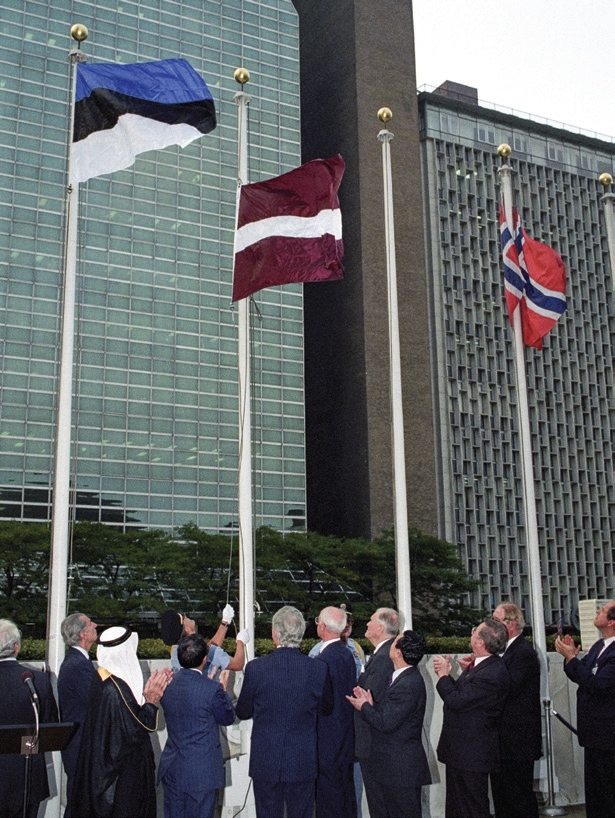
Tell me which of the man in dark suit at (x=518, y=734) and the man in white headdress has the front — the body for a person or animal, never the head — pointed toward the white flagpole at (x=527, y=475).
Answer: the man in white headdress

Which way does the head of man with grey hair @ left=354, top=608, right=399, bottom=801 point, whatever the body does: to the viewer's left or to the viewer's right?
to the viewer's left

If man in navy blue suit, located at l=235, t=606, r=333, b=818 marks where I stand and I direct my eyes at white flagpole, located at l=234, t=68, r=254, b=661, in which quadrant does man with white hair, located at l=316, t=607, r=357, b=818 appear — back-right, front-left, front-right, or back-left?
front-right

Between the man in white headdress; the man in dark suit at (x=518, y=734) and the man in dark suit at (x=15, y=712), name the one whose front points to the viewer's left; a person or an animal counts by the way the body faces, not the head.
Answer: the man in dark suit at (x=518, y=734)

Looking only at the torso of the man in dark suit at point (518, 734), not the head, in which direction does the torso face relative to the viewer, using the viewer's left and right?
facing to the left of the viewer

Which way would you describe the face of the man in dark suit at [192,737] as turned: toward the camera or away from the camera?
away from the camera

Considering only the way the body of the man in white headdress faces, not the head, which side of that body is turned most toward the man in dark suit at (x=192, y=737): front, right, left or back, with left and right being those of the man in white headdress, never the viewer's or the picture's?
front

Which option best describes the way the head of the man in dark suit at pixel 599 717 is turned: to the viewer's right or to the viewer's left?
to the viewer's left

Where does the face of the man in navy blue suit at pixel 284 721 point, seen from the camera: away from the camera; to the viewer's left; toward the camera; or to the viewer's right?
away from the camera

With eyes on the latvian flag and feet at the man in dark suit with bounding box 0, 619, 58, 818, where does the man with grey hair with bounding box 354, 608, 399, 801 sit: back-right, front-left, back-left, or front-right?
front-right

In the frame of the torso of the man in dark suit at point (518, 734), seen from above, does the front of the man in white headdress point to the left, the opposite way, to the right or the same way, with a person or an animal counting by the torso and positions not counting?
to the right

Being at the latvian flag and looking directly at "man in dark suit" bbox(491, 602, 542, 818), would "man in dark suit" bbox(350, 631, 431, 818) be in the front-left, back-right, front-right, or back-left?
front-right

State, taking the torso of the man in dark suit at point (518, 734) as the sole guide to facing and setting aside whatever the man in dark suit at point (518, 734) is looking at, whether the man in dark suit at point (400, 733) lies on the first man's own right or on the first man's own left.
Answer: on the first man's own left

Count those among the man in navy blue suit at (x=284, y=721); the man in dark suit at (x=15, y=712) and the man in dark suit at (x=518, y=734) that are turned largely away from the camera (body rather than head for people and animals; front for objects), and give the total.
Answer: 2

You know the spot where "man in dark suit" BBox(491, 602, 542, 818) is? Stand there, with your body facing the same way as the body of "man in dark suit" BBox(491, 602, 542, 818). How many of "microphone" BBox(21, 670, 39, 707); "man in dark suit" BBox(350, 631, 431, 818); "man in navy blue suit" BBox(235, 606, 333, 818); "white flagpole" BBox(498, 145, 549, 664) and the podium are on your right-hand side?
1

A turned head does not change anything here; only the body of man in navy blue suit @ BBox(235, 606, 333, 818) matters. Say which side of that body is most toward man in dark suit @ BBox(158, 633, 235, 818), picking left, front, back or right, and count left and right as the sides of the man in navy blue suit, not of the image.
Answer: left

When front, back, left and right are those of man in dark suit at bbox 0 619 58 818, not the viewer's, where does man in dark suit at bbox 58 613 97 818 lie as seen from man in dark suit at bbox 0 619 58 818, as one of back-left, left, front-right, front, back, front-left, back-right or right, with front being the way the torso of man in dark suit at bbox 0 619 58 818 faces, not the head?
front-right

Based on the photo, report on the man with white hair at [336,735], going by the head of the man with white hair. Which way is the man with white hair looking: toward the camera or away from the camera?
away from the camera

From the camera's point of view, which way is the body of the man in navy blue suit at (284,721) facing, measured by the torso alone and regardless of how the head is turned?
away from the camera
